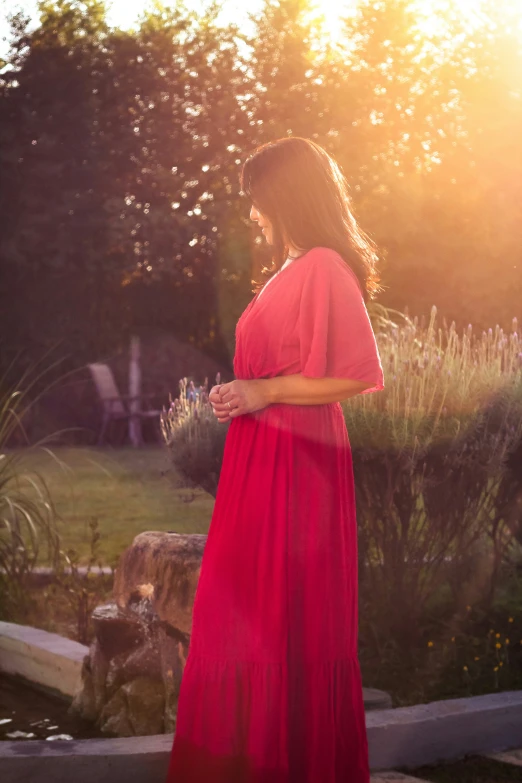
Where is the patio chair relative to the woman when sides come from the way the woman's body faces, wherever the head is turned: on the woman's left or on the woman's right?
on the woman's right

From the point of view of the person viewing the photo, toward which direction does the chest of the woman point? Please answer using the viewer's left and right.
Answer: facing to the left of the viewer

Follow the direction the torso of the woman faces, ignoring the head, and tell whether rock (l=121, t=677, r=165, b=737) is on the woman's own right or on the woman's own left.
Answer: on the woman's own right

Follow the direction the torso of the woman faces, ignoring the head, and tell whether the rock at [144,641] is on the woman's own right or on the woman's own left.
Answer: on the woman's own right

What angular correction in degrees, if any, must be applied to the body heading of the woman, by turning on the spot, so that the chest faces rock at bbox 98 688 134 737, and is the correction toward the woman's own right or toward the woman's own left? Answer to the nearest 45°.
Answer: approximately 45° to the woman's own right

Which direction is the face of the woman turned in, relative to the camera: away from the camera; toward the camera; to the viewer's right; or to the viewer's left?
to the viewer's left

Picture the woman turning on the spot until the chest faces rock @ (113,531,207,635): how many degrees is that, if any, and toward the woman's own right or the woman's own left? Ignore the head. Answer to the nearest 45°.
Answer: approximately 90° to the woman's own right
